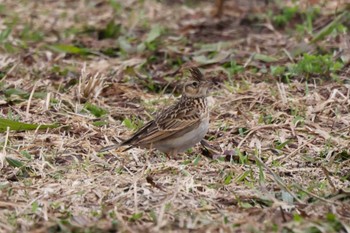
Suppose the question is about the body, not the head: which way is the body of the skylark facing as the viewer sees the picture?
to the viewer's right
